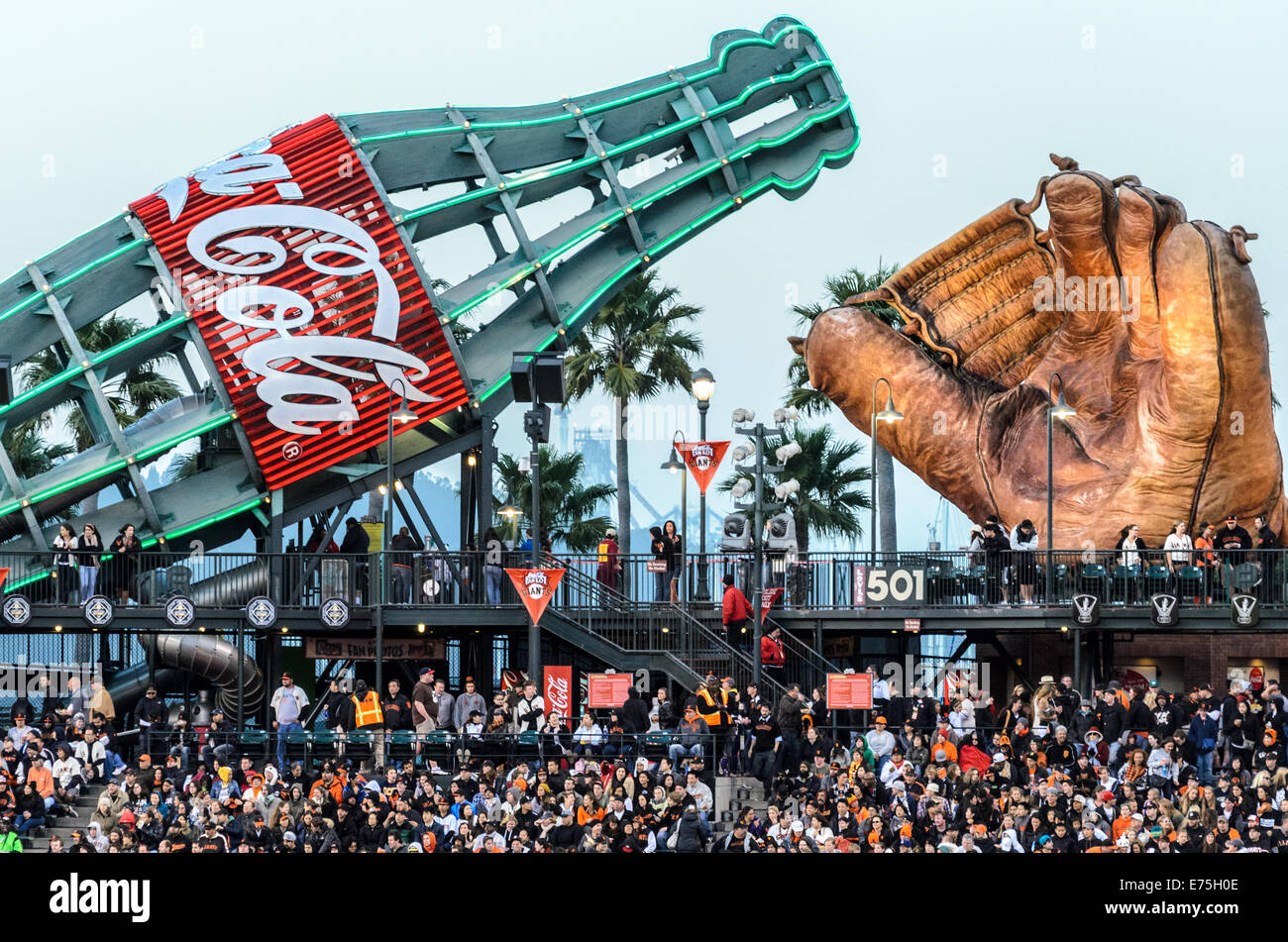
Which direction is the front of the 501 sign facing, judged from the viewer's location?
facing the viewer

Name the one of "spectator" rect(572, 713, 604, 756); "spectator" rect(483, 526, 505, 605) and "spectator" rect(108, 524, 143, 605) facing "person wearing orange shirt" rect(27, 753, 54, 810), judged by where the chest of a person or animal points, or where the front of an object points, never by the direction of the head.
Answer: "spectator" rect(108, 524, 143, 605)

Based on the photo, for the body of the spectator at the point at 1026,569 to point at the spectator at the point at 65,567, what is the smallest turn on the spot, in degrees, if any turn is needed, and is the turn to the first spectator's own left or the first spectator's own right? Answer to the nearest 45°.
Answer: approximately 90° to the first spectator's own right

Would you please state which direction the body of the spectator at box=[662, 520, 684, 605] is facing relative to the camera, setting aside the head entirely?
toward the camera

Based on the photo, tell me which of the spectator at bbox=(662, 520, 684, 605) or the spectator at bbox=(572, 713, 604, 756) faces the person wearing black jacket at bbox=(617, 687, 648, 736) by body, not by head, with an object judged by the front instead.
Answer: the spectator at bbox=(662, 520, 684, 605)

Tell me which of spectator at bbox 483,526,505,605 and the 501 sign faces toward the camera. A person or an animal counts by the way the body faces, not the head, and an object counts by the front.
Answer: the 501 sign

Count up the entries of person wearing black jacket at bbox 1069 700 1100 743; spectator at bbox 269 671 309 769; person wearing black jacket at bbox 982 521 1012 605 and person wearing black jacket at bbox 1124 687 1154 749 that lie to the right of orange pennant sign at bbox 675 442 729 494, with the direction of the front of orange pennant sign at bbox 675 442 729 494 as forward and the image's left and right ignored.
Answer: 1

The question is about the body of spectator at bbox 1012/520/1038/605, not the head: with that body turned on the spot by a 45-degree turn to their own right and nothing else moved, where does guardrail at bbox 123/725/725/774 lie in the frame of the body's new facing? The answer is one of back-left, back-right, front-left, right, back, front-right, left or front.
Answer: front

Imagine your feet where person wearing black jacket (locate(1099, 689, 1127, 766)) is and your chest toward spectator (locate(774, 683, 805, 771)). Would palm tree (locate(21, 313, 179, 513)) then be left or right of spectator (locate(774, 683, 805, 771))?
right

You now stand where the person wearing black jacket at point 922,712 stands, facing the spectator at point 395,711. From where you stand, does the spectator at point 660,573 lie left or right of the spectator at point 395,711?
right

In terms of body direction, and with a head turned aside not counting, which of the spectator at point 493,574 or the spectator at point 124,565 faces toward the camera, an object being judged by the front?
the spectator at point 124,565

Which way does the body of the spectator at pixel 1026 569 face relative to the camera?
toward the camera
